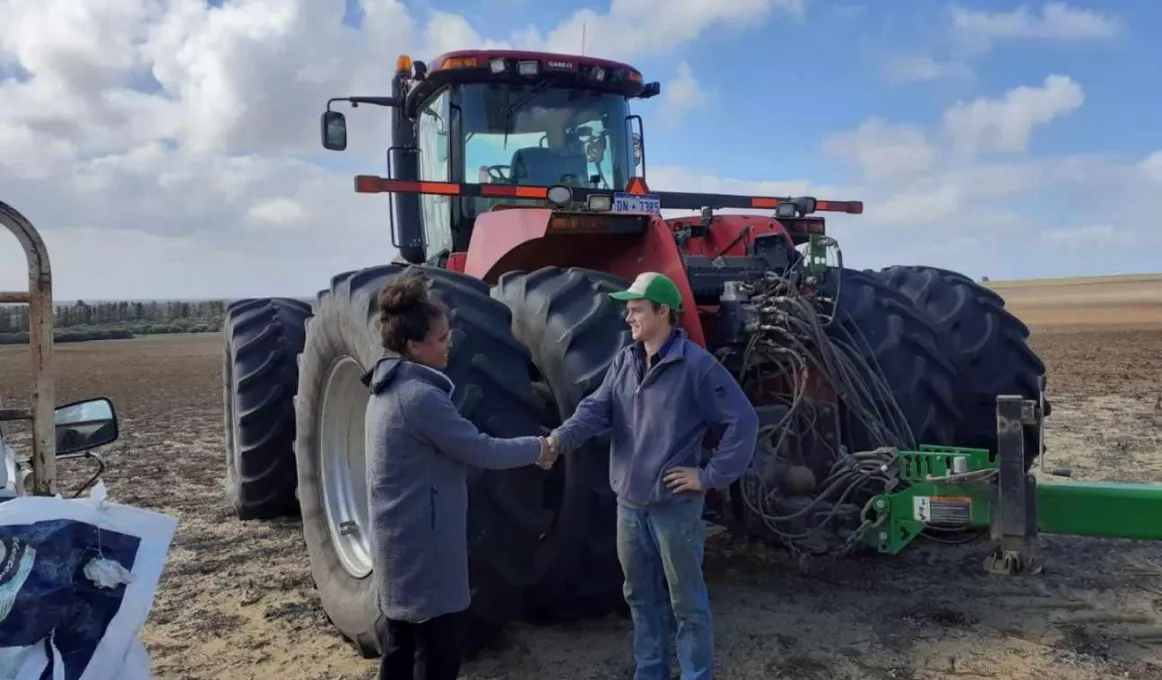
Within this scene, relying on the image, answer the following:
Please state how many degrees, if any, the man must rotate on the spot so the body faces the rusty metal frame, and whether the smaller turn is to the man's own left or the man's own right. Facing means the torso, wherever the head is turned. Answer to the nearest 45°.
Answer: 0° — they already face it

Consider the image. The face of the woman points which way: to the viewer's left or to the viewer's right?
to the viewer's right

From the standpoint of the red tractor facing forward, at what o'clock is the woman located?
The woman is roughly at 8 o'clock from the red tractor.

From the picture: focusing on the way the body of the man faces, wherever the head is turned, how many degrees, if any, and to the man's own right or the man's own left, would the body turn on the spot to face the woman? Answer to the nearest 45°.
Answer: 0° — they already face them

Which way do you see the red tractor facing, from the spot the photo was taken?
facing away from the viewer and to the left of the viewer

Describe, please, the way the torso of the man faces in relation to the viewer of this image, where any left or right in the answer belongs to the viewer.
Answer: facing the viewer and to the left of the viewer

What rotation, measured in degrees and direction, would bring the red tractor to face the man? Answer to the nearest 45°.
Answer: approximately 135° to its left

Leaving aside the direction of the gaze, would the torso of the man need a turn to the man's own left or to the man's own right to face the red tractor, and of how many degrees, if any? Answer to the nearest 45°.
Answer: approximately 135° to the man's own right

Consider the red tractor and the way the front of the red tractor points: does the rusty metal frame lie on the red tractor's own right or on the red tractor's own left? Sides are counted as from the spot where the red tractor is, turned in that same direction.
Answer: on the red tractor's own left

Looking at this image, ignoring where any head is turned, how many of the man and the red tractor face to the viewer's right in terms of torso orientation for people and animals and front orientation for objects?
0

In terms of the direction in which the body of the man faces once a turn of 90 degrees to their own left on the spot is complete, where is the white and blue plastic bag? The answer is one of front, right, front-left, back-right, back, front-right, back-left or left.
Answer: right
